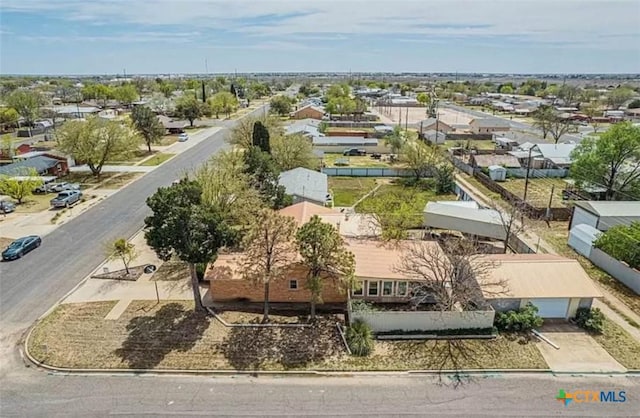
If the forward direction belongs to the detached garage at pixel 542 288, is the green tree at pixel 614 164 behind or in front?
behind

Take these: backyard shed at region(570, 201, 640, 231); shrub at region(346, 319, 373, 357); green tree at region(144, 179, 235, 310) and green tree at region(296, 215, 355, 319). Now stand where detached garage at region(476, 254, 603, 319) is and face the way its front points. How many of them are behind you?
1

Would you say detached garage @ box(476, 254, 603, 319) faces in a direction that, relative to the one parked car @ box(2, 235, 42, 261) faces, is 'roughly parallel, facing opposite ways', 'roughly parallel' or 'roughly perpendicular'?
roughly parallel

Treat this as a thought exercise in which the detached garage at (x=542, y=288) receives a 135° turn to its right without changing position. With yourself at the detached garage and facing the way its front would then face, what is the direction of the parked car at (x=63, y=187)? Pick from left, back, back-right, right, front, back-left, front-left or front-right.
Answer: front-left

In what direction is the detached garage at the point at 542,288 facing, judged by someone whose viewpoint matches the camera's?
facing the viewer

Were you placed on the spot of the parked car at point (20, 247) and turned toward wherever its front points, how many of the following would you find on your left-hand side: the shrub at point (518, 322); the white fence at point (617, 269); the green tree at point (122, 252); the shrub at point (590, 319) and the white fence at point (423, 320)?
5

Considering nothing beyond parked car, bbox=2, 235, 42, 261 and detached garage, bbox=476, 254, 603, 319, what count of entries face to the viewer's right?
0

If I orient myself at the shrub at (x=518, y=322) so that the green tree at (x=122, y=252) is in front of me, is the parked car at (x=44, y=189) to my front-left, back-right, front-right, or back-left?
front-right

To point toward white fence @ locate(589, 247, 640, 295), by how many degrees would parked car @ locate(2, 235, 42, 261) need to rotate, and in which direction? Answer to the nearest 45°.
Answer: approximately 90° to its left

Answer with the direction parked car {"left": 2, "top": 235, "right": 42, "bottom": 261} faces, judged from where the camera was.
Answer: facing the viewer and to the left of the viewer

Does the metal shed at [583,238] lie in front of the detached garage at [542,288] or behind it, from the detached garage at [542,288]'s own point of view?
behind

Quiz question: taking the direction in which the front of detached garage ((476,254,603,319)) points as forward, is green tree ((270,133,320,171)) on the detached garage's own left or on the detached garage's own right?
on the detached garage's own right
